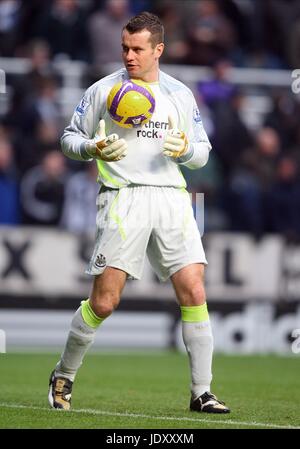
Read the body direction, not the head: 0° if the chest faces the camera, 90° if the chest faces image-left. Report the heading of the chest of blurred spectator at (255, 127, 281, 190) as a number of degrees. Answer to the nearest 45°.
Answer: approximately 0°

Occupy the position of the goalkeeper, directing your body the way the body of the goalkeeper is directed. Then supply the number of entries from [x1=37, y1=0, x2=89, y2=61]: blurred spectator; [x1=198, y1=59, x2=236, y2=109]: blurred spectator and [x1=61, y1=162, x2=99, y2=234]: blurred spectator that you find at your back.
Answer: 3

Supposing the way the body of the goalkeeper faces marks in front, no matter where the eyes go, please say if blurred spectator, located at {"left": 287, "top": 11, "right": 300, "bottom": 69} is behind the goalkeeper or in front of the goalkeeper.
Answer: behind

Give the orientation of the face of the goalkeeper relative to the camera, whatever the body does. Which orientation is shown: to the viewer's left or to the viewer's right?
to the viewer's left

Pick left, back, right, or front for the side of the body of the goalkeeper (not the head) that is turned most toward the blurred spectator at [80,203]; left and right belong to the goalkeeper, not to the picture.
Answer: back

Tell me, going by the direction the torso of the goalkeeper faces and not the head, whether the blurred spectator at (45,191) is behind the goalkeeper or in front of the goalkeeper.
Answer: behind

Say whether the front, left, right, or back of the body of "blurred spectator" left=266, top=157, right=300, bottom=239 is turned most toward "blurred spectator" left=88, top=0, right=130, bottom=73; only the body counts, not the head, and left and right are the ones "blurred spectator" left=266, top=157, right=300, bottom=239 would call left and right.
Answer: right

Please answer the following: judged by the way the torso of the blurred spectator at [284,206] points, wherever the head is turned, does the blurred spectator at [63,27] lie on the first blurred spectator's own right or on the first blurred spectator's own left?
on the first blurred spectator's own right

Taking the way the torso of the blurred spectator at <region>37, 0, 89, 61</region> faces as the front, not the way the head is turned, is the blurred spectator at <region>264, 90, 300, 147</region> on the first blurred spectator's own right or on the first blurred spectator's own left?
on the first blurred spectator's own left
